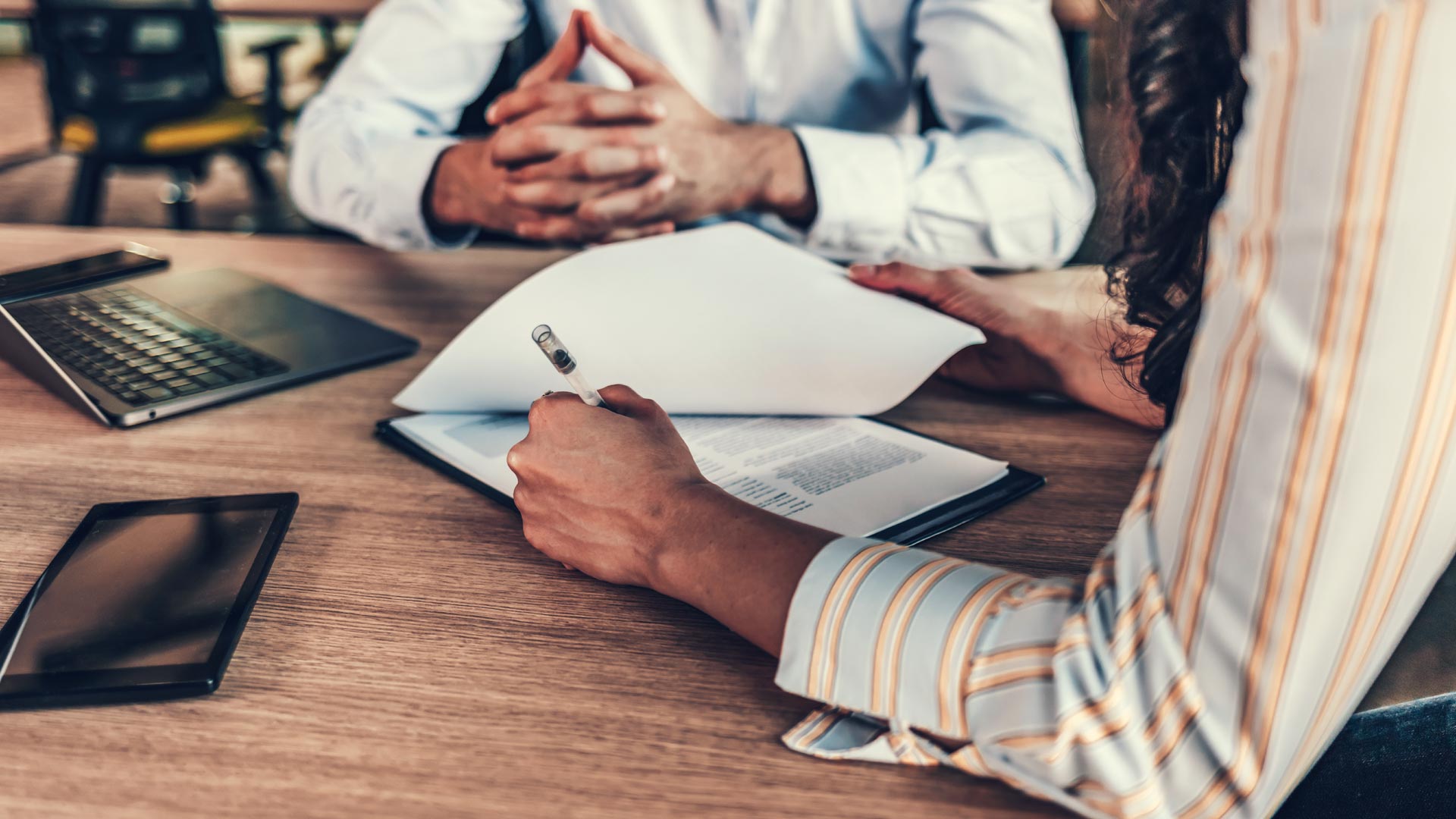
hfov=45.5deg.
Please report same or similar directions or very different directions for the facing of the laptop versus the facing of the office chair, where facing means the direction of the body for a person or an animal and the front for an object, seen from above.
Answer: same or similar directions

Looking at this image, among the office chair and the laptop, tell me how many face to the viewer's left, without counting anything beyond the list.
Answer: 0
